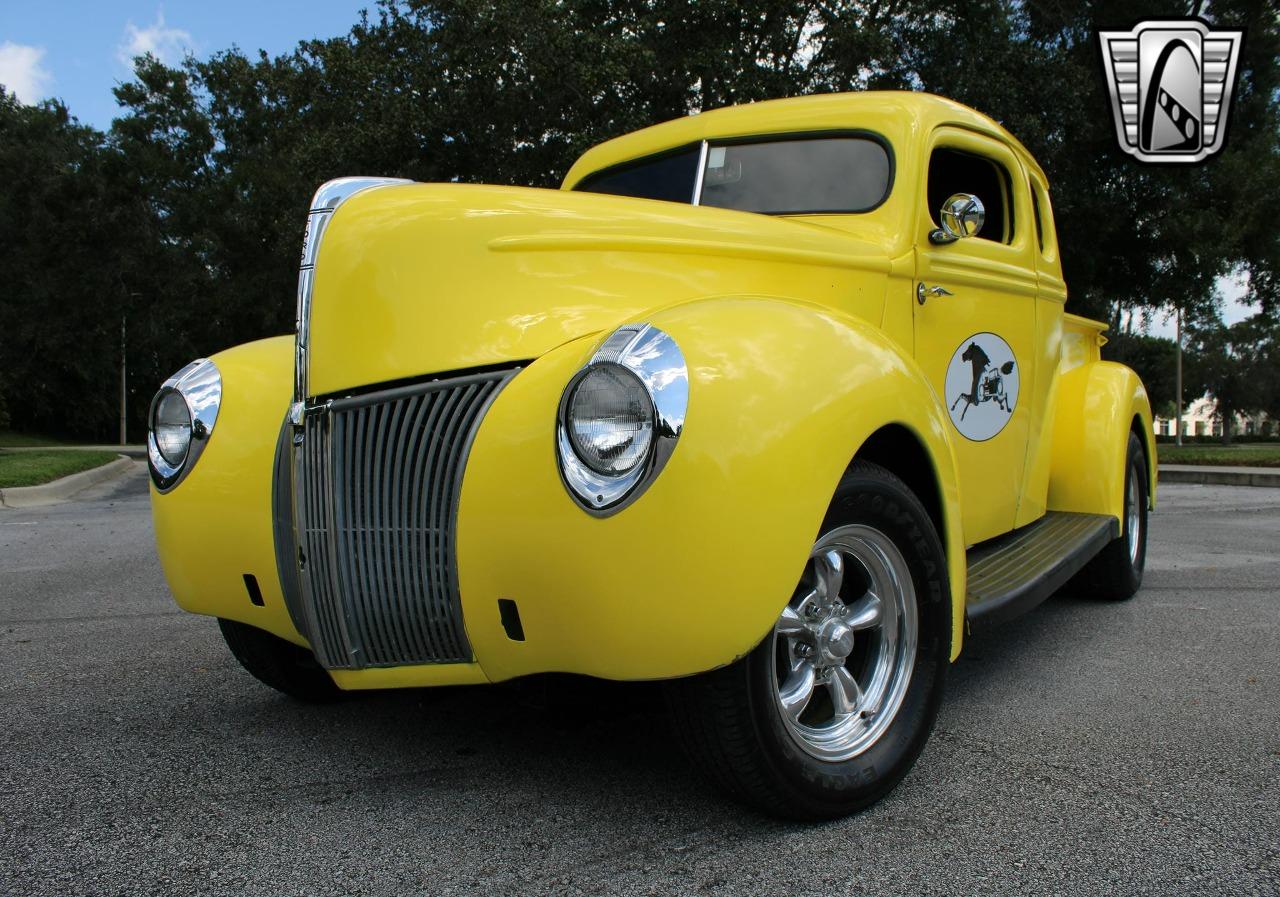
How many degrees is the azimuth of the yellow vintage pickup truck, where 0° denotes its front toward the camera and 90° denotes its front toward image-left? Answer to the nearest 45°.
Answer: approximately 45°
